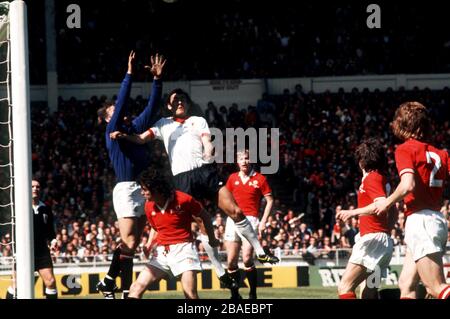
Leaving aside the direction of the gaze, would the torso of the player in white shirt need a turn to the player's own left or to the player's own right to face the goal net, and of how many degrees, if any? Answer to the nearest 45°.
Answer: approximately 45° to the player's own right

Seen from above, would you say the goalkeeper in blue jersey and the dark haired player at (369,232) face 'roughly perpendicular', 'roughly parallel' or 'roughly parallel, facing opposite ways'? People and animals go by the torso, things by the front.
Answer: roughly parallel, facing opposite ways

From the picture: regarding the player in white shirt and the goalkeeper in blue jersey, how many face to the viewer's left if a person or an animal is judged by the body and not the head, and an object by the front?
0

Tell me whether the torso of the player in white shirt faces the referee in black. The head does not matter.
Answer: no

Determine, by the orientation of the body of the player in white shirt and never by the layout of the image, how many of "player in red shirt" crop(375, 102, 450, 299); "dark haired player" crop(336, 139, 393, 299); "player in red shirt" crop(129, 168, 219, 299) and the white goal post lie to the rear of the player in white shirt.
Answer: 0

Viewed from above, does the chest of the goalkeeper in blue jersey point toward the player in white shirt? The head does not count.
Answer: yes

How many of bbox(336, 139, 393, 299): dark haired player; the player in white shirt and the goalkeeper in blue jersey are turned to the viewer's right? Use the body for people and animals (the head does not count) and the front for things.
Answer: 1

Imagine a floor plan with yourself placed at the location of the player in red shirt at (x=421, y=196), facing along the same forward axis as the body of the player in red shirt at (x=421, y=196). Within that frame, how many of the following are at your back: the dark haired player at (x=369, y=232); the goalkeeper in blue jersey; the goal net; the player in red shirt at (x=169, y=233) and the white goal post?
0

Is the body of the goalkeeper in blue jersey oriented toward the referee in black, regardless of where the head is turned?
no

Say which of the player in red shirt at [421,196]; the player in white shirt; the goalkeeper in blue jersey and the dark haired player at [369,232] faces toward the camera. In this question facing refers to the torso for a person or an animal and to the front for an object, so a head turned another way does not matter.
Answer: the player in white shirt

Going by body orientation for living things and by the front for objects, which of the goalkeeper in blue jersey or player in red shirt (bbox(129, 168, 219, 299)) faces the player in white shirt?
the goalkeeper in blue jersey

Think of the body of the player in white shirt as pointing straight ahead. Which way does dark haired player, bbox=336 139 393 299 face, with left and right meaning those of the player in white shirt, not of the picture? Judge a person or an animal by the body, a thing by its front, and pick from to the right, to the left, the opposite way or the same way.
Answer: to the right

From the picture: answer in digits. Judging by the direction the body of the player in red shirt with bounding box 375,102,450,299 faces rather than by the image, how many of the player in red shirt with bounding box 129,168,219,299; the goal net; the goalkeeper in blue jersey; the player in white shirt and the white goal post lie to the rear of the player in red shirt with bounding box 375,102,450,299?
0

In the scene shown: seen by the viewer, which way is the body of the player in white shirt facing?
toward the camera

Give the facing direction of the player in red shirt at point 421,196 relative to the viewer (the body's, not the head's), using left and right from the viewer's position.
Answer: facing away from the viewer and to the left of the viewer

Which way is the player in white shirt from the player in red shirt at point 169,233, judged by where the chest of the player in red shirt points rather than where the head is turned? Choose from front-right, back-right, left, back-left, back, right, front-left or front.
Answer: back-right

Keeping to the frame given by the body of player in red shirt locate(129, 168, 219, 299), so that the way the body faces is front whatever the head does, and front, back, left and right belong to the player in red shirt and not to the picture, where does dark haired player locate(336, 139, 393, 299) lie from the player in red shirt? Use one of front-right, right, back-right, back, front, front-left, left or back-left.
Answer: back-left

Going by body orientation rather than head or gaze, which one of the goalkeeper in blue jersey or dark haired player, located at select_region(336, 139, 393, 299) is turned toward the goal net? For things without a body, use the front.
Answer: the dark haired player
